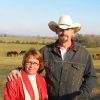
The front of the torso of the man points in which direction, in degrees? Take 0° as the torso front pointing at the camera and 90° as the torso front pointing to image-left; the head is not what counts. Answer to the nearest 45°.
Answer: approximately 0°

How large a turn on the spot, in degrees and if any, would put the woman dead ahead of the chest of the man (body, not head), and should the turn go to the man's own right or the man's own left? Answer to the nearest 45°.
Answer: approximately 45° to the man's own right
